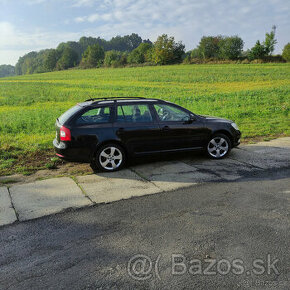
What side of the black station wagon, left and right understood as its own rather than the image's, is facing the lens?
right
